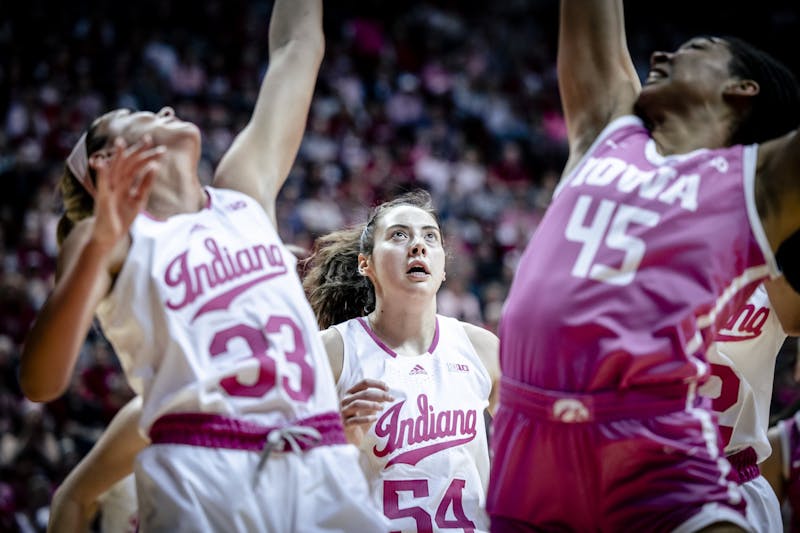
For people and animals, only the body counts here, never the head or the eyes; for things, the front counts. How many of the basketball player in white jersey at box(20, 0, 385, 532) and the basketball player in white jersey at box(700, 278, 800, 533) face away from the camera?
0

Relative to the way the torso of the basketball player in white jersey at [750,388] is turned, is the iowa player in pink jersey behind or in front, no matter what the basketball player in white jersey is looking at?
in front

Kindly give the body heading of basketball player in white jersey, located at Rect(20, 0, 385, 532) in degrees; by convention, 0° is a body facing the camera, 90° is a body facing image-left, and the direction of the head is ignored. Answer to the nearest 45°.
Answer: approximately 315°

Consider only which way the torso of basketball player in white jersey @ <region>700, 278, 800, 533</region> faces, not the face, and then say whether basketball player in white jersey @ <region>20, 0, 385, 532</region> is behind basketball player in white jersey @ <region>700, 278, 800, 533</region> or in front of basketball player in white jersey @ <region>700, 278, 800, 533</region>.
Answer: in front

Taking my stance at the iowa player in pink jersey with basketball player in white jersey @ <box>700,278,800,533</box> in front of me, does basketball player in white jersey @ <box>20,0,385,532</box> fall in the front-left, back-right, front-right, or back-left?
back-left

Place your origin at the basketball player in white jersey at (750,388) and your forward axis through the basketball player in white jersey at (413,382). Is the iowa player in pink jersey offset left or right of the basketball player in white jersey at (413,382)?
left

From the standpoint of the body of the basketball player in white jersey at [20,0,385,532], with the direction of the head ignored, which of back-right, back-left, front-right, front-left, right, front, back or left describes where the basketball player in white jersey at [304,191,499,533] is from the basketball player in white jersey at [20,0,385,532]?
left
